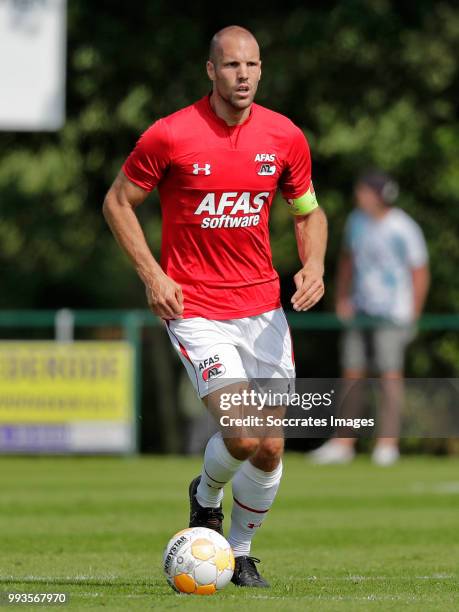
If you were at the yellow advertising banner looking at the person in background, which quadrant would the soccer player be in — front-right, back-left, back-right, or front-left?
front-right

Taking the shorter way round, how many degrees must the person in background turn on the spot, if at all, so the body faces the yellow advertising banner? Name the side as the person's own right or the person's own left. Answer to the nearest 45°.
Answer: approximately 45° to the person's own right

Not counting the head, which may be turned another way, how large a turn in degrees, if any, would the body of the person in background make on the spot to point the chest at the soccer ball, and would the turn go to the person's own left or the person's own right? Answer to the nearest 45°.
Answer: approximately 45° to the person's own left

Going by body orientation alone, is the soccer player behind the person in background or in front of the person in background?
in front

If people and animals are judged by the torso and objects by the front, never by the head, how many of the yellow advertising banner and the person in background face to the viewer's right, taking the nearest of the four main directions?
0

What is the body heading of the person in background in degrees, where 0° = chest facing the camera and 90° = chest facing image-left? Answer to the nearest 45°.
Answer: approximately 45°

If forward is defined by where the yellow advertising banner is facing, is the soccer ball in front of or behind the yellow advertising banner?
in front

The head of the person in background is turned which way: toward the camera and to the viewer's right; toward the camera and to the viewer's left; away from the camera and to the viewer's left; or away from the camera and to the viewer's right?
toward the camera and to the viewer's left

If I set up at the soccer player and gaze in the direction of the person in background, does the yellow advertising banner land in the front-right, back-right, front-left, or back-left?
front-left

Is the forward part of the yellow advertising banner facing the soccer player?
yes

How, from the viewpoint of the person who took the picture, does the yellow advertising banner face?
facing the viewer

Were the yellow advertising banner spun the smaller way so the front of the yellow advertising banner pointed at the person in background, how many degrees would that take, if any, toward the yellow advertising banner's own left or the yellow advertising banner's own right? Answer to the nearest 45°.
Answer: approximately 90° to the yellow advertising banner's own left
